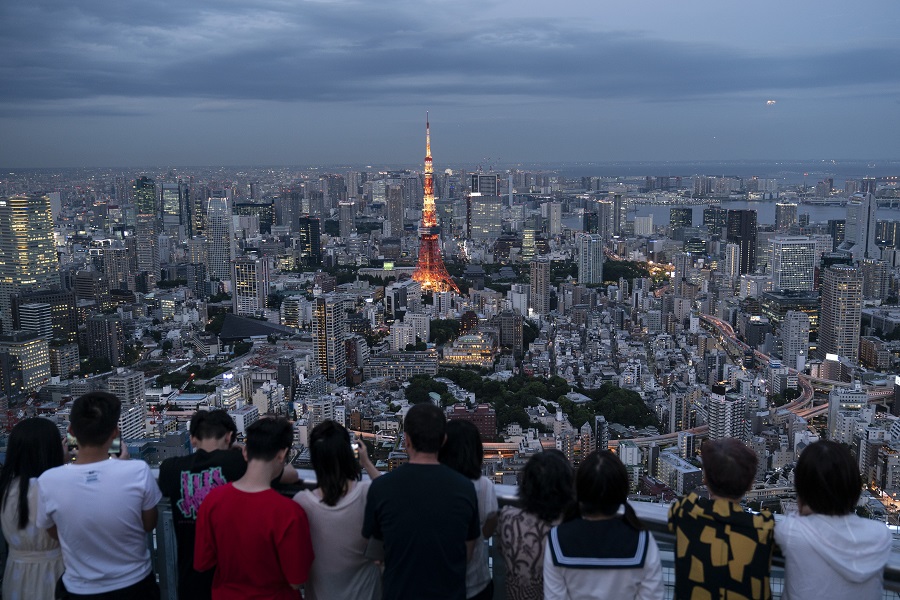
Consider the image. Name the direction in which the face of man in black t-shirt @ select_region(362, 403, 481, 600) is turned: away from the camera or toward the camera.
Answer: away from the camera

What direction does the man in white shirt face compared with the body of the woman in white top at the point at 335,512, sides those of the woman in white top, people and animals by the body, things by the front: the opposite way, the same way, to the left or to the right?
the same way

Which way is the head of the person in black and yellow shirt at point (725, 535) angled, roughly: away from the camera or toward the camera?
away from the camera

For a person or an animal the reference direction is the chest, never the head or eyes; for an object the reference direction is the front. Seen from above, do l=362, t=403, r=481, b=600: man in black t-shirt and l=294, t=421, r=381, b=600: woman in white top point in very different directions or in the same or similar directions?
same or similar directions

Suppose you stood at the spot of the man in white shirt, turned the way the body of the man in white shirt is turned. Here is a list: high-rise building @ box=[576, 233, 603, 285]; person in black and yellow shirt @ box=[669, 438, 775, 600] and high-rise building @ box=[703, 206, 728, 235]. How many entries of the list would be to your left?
0

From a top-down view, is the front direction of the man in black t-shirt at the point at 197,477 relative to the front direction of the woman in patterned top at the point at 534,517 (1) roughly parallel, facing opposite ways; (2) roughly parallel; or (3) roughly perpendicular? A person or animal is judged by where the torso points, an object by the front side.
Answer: roughly parallel

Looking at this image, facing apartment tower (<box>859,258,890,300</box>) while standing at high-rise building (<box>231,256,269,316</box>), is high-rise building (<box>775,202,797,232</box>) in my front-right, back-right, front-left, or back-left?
front-left

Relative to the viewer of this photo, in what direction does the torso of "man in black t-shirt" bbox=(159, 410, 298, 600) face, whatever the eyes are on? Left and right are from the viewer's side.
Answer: facing away from the viewer

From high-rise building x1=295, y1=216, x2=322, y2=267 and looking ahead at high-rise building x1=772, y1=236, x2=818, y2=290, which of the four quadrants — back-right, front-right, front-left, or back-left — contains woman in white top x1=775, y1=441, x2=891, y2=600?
front-right

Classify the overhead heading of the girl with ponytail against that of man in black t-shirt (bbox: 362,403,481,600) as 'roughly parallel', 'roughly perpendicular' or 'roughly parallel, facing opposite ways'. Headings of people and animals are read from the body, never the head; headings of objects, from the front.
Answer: roughly parallel

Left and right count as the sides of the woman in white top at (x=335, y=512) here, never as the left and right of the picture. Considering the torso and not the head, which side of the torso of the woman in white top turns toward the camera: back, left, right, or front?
back

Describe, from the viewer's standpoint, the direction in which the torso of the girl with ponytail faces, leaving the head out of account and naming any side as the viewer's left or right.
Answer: facing away from the viewer

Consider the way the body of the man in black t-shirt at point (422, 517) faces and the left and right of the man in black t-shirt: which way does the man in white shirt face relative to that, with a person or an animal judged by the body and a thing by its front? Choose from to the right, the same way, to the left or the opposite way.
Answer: the same way

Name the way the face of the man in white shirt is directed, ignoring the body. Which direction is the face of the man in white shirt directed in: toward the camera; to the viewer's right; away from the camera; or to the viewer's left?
away from the camera

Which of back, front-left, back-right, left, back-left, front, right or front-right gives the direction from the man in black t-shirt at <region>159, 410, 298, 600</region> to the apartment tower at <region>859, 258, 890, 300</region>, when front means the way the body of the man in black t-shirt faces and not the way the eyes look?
front-right

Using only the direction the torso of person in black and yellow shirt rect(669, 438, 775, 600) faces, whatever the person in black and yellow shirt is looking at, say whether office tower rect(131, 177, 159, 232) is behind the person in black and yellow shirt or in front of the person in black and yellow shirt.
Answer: in front

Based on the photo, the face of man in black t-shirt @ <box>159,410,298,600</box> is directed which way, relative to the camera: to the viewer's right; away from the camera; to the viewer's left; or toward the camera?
away from the camera

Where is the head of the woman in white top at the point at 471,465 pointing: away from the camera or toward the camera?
away from the camera

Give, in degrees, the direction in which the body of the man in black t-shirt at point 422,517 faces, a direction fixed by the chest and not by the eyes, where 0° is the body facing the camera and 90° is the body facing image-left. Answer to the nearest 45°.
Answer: approximately 180°

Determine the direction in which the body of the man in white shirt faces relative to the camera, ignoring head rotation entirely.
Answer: away from the camera

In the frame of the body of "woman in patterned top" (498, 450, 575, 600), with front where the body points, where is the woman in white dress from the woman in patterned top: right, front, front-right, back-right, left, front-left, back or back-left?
left

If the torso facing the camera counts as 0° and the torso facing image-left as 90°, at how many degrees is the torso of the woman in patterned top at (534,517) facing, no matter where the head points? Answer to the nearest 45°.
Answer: approximately 180°
